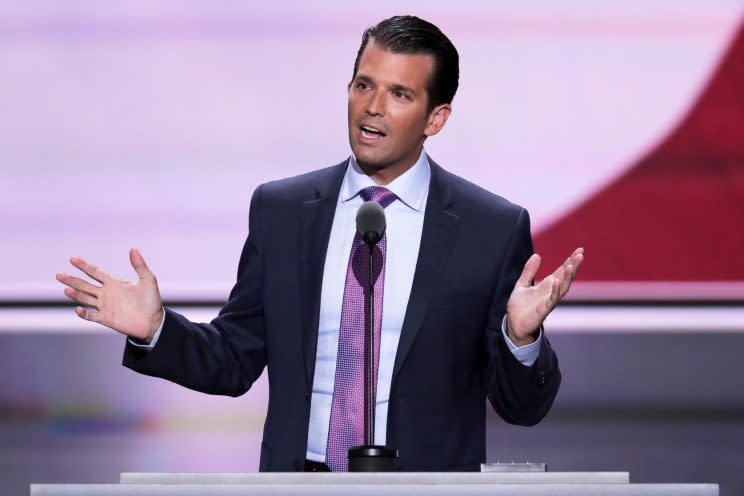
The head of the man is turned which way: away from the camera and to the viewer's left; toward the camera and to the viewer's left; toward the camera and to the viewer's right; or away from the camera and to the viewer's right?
toward the camera and to the viewer's left

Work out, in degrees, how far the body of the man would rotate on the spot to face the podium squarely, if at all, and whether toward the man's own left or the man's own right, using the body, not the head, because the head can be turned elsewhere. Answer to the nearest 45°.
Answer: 0° — they already face it

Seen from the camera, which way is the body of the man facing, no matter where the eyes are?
toward the camera
